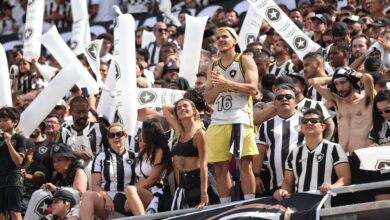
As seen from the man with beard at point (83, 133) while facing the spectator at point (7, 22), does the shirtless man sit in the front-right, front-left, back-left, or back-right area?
back-right

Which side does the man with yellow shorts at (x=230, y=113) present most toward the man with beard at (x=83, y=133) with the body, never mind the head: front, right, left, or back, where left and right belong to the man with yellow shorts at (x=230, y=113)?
right

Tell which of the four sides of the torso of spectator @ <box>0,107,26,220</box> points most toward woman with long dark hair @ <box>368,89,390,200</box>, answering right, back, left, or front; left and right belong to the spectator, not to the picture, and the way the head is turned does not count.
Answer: left

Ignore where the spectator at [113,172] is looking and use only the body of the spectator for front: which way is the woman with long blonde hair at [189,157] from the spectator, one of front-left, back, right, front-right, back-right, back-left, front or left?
front-left

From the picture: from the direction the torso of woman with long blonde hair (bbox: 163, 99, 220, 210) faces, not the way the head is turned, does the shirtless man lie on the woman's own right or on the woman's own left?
on the woman's own left

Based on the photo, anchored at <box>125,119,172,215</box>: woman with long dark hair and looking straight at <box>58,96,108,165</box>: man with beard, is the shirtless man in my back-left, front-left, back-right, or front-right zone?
back-right
